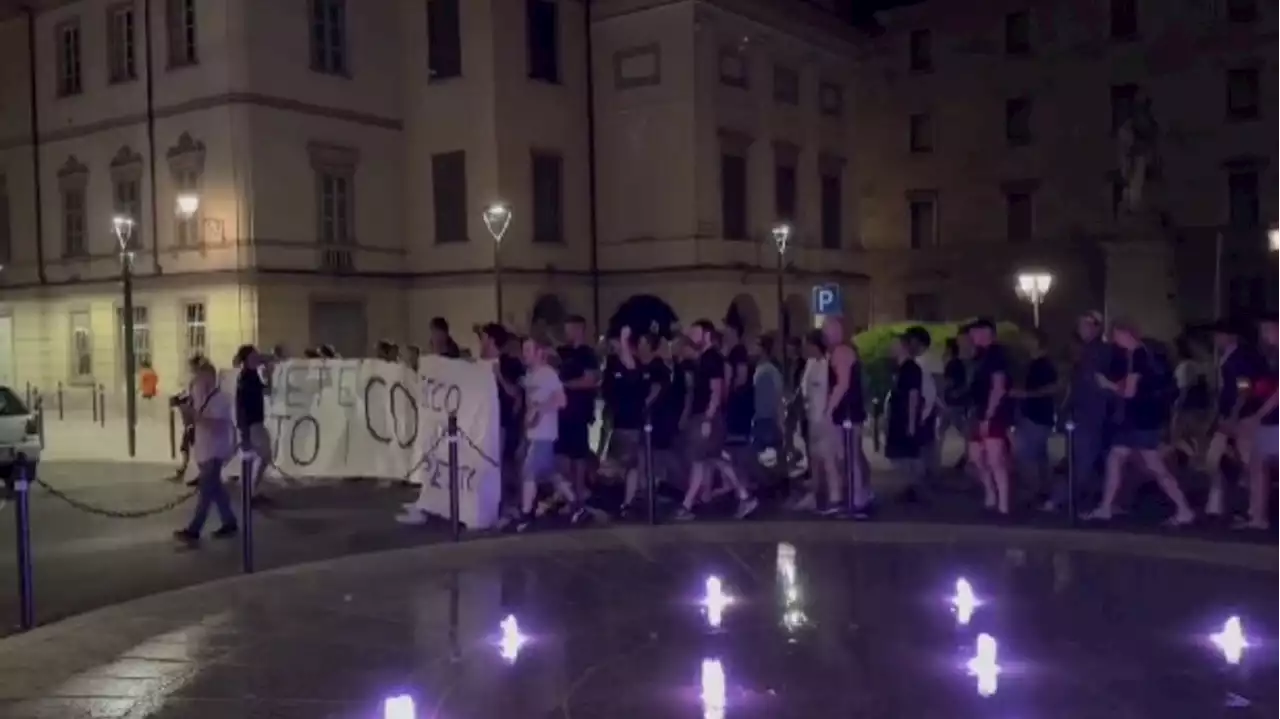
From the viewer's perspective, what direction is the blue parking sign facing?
toward the camera

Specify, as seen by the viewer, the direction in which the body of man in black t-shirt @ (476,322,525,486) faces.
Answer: to the viewer's left

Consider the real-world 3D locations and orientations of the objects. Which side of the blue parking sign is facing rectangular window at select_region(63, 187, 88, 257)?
right

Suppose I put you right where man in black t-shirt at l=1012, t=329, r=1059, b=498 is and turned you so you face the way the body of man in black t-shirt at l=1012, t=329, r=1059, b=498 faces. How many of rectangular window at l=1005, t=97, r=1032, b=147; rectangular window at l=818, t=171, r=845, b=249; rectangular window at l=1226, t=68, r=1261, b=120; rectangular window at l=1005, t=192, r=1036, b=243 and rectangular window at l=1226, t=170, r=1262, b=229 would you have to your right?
5

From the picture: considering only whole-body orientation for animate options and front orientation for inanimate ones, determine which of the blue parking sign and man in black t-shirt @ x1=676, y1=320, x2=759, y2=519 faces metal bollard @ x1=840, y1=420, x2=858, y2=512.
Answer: the blue parking sign

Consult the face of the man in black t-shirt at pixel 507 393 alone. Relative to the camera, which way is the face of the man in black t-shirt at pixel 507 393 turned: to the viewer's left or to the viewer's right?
to the viewer's left

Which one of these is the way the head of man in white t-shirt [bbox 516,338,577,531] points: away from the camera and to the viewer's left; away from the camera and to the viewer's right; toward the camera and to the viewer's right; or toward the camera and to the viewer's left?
toward the camera and to the viewer's left

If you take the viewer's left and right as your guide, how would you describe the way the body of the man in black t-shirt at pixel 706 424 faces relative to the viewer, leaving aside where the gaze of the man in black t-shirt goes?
facing to the left of the viewer

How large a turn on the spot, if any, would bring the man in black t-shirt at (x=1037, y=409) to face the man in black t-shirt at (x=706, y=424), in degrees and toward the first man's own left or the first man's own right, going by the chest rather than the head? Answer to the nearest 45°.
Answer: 0° — they already face them

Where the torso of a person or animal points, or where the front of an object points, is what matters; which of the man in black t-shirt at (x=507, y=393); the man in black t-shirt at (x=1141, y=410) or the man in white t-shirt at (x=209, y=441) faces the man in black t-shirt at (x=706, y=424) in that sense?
the man in black t-shirt at (x=1141, y=410)

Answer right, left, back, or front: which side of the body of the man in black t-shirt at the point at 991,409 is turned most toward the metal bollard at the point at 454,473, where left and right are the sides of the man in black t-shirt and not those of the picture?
front

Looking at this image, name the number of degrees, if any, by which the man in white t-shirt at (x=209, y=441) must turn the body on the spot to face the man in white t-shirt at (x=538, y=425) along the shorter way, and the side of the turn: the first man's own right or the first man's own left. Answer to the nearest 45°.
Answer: approximately 180°

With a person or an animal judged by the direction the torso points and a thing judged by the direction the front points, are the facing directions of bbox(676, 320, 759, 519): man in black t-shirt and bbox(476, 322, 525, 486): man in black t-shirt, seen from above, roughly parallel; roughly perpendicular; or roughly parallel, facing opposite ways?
roughly parallel

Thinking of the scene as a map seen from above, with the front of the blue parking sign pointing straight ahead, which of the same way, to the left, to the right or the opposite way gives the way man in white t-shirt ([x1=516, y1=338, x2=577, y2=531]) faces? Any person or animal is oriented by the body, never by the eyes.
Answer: to the right

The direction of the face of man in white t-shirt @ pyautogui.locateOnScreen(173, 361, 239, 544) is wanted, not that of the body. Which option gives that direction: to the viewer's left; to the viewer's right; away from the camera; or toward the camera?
to the viewer's left

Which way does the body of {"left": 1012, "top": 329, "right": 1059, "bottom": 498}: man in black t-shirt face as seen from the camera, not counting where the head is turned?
to the viewer's left

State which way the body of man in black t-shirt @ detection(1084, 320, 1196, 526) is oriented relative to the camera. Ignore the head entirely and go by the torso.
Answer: to the viewer's left
